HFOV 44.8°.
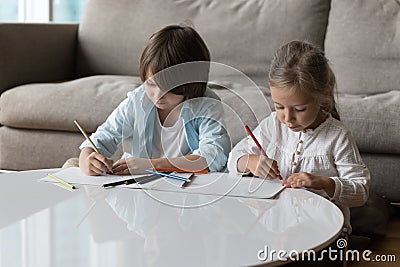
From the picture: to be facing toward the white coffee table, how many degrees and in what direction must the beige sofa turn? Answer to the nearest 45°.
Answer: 0° — it already faces it

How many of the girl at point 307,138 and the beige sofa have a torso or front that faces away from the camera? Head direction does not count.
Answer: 0

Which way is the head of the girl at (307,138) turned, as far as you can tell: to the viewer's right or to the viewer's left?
to the viewer's left

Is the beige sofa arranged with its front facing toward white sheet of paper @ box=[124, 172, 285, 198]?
yes

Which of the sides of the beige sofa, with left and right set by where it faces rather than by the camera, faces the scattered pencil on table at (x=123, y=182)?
front

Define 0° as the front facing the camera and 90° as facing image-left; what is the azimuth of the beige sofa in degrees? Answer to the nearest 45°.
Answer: approximately 0°

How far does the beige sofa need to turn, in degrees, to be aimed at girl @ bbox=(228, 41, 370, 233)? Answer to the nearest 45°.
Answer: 0° — it already faces them

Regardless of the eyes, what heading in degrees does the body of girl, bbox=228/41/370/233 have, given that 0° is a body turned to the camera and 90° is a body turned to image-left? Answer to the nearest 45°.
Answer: approximately 45°
